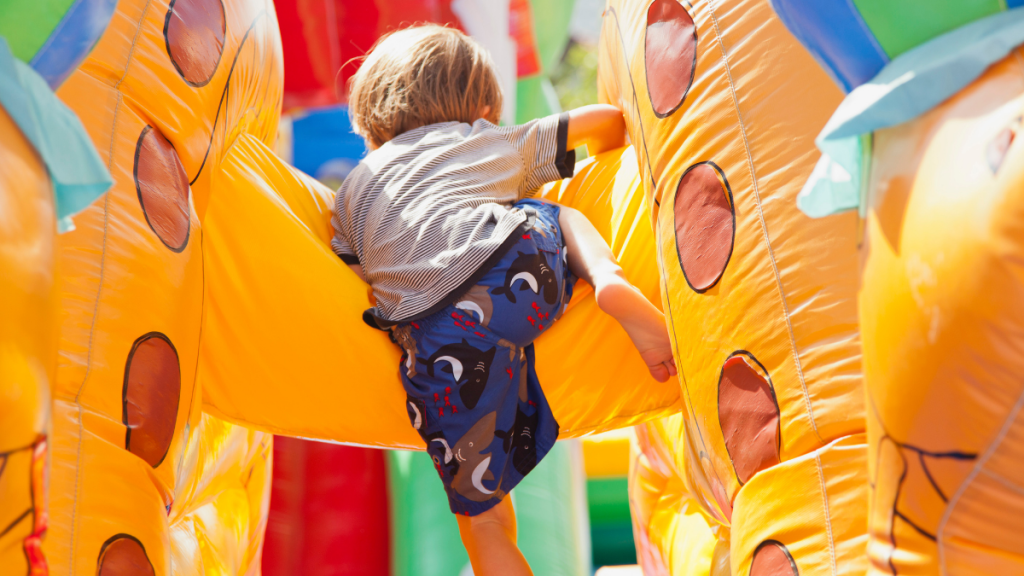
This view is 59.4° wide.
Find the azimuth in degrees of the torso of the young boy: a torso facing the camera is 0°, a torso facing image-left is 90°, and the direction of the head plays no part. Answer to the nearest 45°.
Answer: approximately 180°
